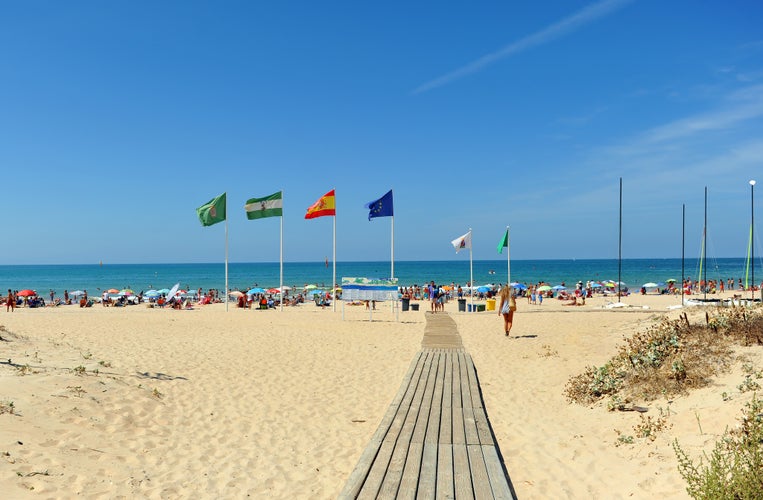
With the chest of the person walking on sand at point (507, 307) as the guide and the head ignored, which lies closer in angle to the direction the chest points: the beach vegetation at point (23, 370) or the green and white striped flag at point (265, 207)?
the green and white striped flag

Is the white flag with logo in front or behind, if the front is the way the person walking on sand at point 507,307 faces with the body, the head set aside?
in front

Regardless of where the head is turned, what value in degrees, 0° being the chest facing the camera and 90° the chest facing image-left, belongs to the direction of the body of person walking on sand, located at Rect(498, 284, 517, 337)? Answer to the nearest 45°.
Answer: approximately 180°

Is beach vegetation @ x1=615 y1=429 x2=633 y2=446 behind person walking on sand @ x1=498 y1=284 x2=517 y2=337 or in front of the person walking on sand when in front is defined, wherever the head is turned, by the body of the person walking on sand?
behind

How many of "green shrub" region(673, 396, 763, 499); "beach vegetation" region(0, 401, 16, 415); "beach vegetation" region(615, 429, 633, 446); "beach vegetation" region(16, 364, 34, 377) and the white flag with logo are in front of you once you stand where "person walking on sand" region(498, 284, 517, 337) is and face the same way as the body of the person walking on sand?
1

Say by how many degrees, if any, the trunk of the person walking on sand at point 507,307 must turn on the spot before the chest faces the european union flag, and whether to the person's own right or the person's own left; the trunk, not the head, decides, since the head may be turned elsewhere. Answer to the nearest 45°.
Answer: approximately 45° to the person's own left

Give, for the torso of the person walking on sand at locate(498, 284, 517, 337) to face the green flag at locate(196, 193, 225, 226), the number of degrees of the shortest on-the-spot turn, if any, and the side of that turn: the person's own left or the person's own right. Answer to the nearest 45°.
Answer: approximately 45° to the person's own left
